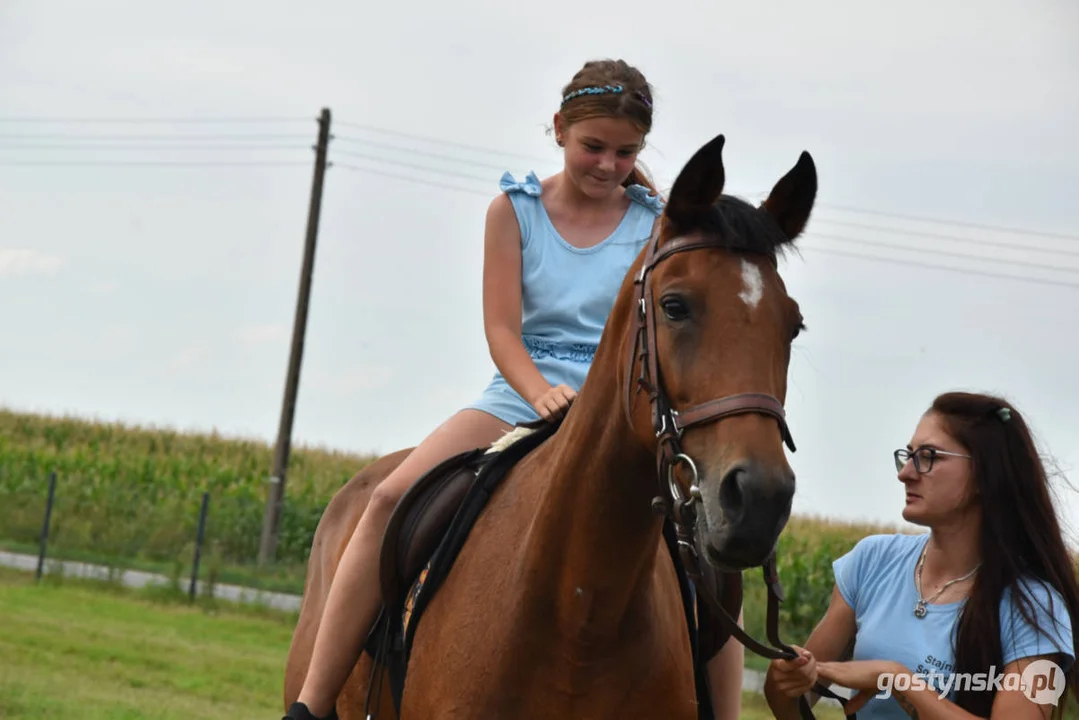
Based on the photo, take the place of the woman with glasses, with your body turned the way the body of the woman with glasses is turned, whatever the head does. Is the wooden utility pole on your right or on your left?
on your right

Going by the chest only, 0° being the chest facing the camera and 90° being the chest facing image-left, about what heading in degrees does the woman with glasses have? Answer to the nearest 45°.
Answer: approximately 45°

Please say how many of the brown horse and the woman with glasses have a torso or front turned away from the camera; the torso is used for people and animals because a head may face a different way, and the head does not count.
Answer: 0

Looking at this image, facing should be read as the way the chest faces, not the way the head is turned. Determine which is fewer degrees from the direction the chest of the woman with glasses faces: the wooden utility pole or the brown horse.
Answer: the brown horse

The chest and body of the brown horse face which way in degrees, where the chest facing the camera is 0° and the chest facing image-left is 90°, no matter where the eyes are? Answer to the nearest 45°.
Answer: approximately 315°

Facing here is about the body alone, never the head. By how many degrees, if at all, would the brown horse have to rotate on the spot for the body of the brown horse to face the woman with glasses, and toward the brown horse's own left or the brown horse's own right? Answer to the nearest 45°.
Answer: approximately 90° to the brown horse's own left

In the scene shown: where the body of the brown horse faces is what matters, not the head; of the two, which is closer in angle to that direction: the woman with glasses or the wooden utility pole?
the woman with glasses

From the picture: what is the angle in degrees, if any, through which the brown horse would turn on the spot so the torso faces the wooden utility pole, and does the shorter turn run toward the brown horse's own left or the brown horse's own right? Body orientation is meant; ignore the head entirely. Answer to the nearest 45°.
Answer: approximately 135° to the brown horse's own left
